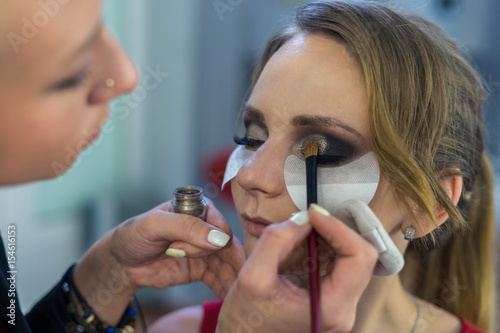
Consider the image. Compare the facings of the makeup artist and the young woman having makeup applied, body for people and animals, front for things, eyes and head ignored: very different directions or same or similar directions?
very different directions

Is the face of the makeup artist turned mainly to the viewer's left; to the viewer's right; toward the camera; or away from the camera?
to the viewer's right

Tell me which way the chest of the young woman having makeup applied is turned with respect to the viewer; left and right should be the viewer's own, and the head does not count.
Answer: facing the viewer and to the left of the viewer

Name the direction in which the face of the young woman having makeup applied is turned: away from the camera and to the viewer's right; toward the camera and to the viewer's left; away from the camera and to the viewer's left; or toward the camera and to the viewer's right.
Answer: toward the camera and to the viewer's left

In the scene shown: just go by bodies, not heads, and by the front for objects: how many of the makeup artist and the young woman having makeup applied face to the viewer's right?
1

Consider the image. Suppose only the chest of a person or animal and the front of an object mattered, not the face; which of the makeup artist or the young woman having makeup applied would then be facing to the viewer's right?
the makeup artist

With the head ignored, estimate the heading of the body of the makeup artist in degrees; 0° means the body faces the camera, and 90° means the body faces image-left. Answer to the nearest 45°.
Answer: approximately 270°
